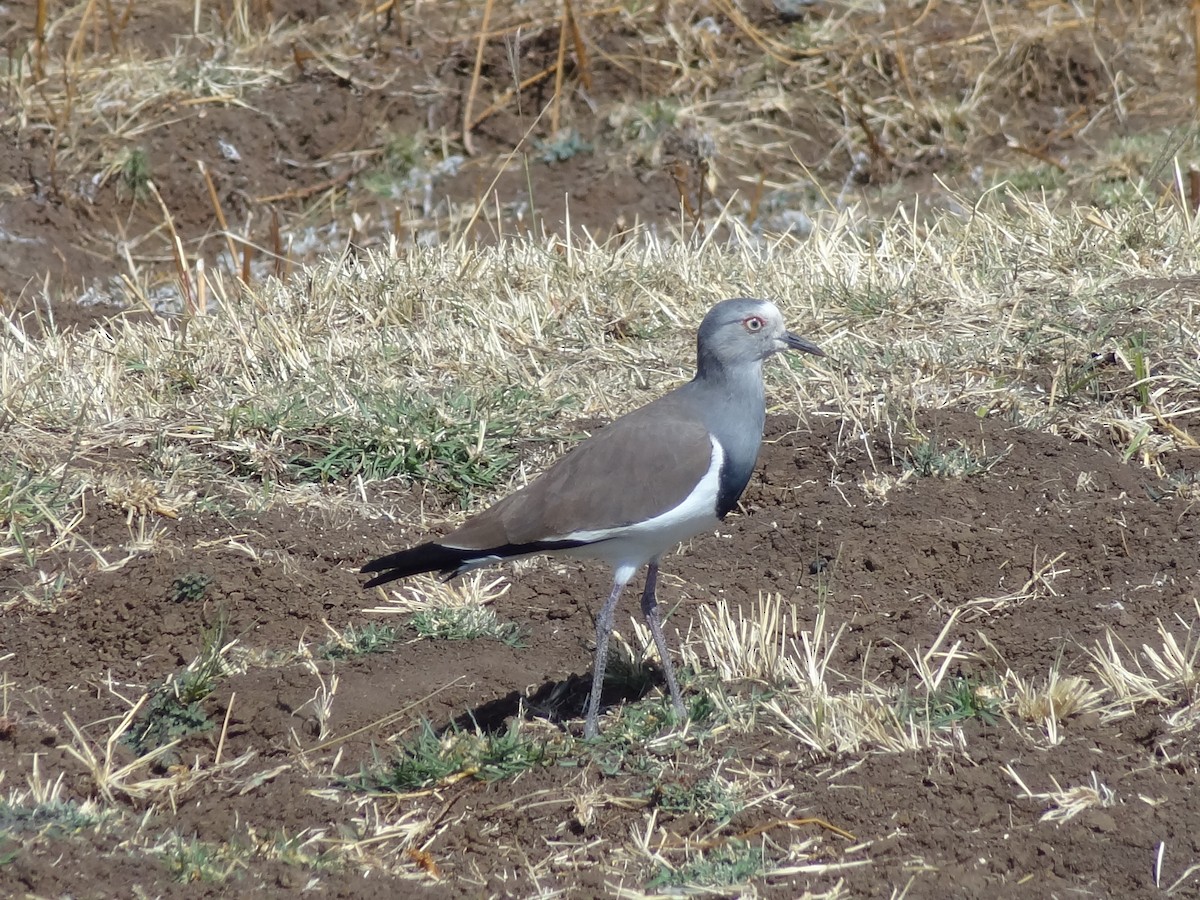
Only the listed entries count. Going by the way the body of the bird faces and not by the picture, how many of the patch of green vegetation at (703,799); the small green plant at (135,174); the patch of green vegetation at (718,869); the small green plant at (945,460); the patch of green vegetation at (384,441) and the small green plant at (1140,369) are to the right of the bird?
2

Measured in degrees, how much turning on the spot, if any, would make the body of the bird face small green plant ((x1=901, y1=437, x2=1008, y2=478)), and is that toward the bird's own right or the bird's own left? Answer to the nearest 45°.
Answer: approximately 45° to the bird's own left

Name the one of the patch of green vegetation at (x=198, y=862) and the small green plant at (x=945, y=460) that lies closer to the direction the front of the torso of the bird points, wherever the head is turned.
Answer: the small green plant

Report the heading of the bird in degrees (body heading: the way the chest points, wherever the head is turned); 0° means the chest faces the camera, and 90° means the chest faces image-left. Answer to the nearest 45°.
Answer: approximately 270°

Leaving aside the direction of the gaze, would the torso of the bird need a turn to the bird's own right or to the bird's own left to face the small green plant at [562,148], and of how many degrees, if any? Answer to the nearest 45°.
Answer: approximately 90° to the bird's own left

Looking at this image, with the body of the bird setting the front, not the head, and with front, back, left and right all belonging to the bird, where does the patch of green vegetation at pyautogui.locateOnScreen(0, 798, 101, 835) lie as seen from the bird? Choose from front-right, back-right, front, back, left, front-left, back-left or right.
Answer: back-right

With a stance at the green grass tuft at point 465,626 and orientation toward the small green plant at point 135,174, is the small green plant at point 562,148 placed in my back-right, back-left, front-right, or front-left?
front-right

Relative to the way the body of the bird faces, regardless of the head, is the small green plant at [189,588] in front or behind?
behind

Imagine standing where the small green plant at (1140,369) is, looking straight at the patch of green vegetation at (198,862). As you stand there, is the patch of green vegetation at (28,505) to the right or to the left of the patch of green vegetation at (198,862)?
right

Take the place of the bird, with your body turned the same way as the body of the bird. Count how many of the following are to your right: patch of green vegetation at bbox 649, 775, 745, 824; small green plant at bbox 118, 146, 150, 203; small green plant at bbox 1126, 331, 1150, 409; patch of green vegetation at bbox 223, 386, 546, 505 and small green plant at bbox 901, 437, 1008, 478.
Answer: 1

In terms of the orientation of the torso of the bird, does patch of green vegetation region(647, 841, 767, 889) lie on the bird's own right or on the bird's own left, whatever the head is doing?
on the bird's own right

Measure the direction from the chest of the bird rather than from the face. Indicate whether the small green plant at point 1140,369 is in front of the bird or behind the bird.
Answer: in front

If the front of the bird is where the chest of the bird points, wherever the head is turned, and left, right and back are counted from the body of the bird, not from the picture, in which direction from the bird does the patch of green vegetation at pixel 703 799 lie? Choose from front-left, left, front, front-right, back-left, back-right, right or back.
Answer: right

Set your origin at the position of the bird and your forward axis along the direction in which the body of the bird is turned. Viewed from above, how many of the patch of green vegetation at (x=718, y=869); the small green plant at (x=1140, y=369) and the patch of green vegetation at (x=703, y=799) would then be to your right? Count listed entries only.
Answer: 2
